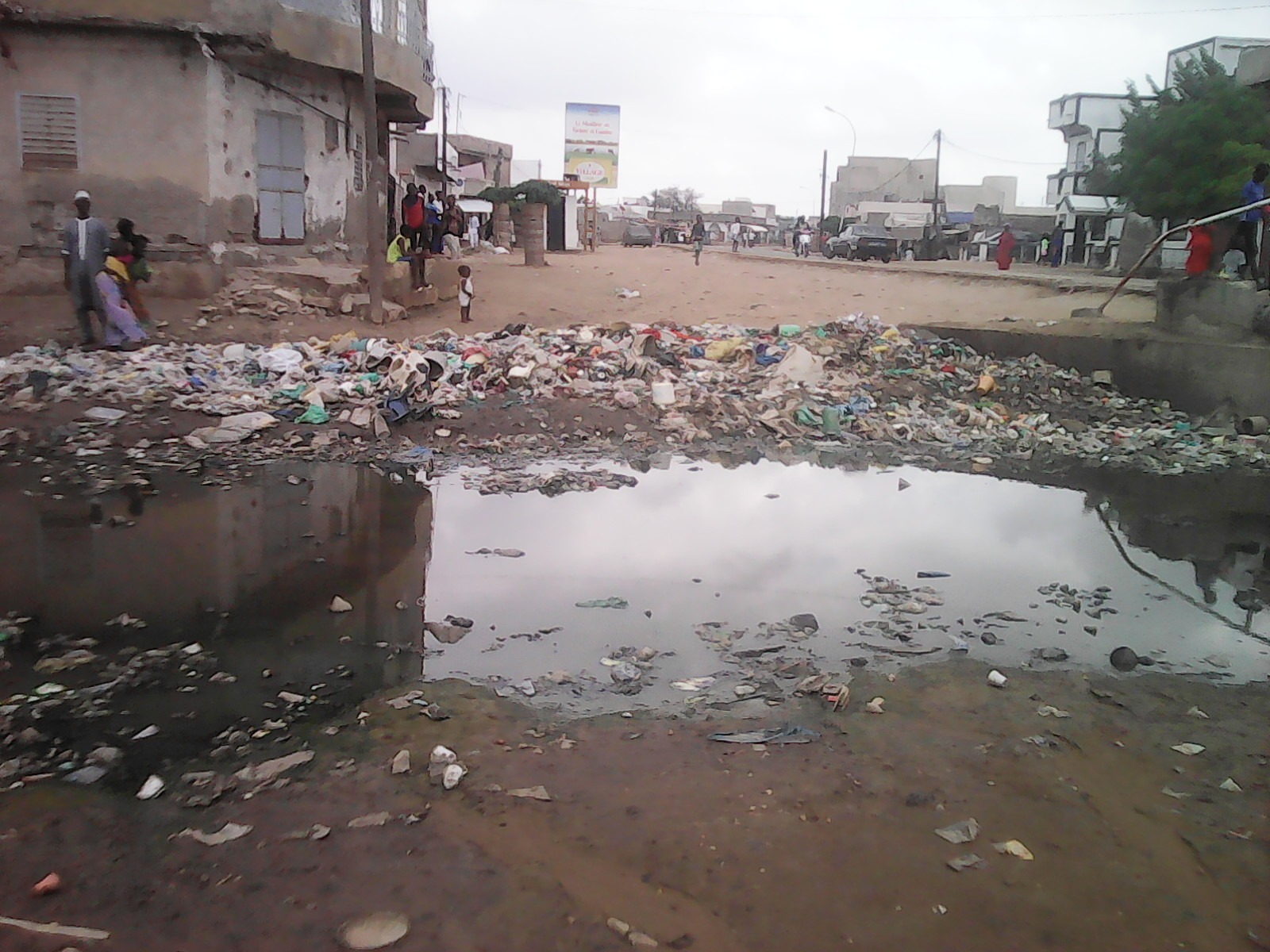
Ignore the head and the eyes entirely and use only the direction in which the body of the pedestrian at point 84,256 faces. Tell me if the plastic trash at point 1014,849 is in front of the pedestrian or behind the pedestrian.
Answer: in front

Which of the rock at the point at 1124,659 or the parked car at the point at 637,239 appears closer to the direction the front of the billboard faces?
the rock

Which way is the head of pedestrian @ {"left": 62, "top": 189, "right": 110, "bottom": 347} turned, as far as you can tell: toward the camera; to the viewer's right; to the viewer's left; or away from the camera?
toward the camera

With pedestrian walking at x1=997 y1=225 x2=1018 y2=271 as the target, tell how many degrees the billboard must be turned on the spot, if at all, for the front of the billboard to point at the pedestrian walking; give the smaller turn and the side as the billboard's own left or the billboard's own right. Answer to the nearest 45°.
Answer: approximately 45° to the billboard's own left

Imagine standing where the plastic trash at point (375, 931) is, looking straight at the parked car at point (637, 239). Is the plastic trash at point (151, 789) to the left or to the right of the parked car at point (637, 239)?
left

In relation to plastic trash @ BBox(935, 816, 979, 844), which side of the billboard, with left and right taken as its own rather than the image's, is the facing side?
front

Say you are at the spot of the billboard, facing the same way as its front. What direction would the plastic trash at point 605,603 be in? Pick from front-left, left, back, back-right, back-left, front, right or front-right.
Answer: front

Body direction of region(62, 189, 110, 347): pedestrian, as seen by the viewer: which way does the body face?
toward the camera

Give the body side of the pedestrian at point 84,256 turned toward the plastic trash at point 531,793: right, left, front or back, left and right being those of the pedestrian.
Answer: front

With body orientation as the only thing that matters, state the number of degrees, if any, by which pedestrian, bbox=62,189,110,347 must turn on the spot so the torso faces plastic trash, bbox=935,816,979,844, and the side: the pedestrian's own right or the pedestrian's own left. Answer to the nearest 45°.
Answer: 0° — they already face it

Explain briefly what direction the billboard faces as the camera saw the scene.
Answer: facing the viewer

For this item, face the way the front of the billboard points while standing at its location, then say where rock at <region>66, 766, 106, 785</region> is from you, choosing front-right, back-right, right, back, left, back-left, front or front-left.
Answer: front

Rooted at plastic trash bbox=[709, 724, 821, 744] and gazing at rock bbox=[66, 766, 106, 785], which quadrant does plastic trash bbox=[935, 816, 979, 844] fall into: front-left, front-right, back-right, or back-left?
back-left

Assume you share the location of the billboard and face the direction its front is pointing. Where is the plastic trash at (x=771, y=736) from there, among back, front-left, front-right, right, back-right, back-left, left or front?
front
